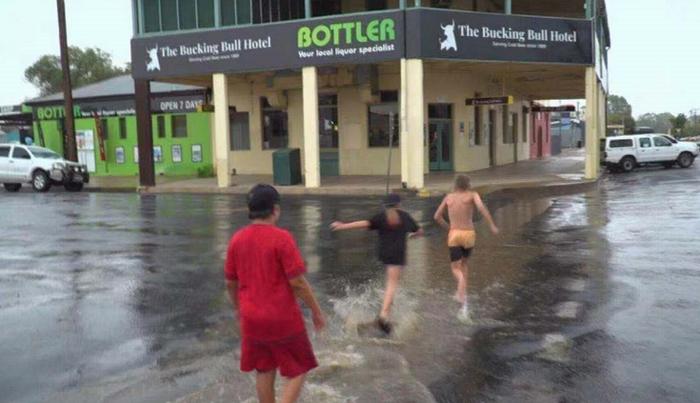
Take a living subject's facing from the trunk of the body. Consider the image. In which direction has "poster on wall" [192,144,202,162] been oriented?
toward the camera

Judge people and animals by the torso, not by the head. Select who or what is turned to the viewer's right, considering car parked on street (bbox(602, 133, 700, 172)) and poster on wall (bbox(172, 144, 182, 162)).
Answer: the car parked on street

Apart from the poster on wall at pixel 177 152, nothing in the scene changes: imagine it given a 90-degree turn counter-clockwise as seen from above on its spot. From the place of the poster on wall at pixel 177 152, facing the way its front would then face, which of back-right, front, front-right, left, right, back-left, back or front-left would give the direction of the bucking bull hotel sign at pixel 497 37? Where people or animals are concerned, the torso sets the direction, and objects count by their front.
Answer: front-right

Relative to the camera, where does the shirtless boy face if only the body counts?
away from the camera

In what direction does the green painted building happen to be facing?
toward the camera

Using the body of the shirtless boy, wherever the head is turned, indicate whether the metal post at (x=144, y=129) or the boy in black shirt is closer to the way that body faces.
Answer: the metal post

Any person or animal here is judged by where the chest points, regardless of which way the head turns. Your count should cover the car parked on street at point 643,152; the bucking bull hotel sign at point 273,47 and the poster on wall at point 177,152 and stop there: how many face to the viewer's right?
1

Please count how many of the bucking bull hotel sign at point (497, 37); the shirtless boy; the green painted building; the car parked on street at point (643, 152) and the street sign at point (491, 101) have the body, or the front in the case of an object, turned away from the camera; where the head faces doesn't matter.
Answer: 1

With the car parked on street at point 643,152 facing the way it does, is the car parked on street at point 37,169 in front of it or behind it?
behind

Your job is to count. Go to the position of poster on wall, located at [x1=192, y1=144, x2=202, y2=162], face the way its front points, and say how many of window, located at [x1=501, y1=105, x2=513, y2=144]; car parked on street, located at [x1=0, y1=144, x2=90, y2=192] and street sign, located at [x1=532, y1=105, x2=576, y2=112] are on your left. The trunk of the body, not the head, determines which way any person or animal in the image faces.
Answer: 2

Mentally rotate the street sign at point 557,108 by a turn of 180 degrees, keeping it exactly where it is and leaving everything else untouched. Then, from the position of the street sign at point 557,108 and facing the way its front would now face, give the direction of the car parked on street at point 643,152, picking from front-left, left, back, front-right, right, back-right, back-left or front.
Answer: back-right

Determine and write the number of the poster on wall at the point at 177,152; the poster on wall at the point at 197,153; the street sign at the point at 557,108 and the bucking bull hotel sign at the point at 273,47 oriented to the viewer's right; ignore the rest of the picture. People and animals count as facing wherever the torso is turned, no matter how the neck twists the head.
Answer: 0

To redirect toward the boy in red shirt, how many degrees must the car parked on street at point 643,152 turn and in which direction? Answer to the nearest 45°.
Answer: approximately 90° to its right

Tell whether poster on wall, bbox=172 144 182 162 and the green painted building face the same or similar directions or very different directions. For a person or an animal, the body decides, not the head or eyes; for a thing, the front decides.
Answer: same or similar directions

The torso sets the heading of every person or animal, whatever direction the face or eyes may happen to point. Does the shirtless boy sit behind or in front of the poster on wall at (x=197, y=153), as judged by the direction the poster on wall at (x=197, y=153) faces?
in front

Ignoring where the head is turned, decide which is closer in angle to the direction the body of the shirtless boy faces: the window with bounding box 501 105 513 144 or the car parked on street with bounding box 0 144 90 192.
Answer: the window

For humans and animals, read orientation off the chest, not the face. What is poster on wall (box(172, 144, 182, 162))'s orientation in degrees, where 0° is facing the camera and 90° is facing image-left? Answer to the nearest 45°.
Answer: approximately 0°

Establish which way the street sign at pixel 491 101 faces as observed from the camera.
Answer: facing the viewer
